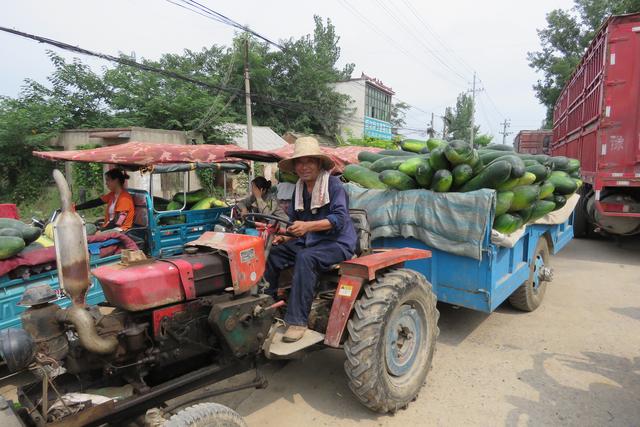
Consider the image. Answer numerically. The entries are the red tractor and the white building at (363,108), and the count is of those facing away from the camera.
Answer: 0

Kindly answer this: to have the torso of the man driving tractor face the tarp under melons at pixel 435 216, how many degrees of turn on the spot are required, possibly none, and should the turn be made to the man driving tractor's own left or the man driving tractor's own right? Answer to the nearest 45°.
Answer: approximately 180°

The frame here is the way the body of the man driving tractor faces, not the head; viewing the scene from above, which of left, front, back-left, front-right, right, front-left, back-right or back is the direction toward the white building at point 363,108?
back-right

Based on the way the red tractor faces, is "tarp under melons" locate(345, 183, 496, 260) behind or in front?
behind

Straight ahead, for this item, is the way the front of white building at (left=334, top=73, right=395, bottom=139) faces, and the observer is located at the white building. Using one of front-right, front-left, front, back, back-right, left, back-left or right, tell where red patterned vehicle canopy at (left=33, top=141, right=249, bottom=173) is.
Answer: front-right

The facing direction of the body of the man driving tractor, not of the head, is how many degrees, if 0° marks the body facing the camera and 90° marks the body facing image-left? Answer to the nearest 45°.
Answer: approximately 45°

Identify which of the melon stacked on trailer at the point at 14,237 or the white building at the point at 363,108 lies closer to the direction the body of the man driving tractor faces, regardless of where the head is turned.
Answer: the melon stacked on trailer

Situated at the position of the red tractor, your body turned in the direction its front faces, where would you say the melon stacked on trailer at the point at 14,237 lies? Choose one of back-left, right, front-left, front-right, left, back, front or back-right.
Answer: right

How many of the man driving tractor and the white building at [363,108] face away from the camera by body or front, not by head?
0

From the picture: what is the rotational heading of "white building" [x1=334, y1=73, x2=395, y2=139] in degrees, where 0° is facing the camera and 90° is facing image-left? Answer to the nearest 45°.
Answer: approximately 315°

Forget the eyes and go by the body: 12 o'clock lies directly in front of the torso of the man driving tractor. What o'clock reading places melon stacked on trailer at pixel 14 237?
The melon stacked on trailer is roughly at 2 o'clock from the man driving tractor.

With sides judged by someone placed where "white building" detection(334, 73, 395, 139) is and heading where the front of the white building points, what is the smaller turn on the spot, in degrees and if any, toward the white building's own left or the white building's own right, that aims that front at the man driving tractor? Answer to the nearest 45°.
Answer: approximately 45° to the white building's own right
